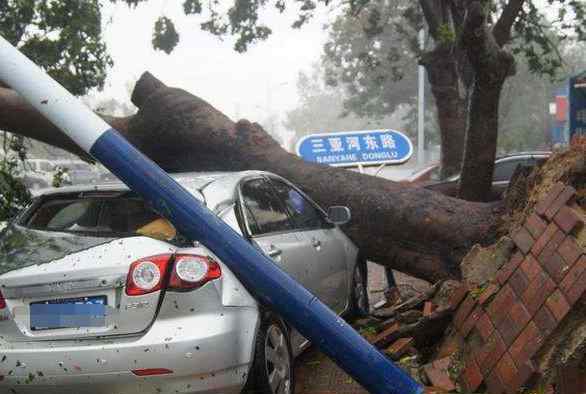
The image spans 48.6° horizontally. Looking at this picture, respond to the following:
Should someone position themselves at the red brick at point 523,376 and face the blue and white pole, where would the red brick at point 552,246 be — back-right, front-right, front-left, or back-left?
back-right

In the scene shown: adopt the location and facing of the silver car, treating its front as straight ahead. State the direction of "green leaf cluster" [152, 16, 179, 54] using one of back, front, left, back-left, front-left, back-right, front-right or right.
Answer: front-left

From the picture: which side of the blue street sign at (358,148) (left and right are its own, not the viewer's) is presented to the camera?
front

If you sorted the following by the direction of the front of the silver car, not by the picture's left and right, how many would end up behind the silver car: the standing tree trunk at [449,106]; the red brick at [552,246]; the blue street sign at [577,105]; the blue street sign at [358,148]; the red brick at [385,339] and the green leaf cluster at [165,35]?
0

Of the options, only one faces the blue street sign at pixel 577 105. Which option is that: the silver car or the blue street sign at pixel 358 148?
the silver car

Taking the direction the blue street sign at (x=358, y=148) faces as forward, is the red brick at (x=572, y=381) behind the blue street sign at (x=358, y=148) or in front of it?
in front

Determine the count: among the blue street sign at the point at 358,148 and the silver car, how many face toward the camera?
1

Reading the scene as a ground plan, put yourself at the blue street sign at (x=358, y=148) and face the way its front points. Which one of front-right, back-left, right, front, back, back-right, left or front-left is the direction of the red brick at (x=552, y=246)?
front

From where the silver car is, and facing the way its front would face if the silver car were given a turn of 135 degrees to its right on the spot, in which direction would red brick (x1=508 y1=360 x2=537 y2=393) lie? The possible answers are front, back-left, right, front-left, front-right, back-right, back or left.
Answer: left

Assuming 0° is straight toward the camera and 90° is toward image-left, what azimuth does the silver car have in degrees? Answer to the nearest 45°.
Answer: approximately 225°

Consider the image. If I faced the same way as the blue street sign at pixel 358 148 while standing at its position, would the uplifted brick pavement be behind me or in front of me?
in front

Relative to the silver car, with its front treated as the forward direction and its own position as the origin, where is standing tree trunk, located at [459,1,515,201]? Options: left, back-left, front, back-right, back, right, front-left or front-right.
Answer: front

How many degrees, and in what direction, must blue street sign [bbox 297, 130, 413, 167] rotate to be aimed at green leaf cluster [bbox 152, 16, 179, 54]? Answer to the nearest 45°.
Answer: approximately 90° to its right

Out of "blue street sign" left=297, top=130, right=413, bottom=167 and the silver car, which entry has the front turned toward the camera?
the blue street sign

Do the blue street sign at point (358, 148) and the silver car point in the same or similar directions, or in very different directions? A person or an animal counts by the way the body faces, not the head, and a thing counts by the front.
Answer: very different directions

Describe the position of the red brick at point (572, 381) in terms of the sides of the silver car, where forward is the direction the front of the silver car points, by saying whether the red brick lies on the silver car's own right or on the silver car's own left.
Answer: on the silver car's own right
